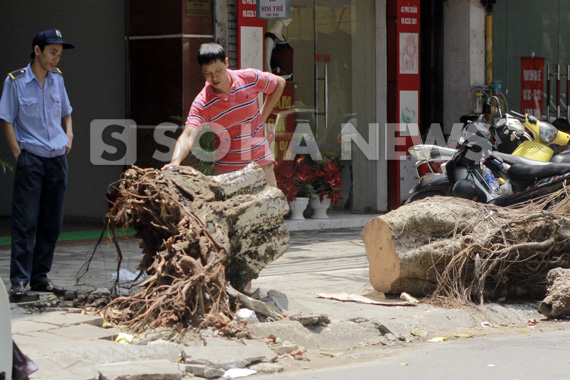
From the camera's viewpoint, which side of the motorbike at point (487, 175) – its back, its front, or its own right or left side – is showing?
left

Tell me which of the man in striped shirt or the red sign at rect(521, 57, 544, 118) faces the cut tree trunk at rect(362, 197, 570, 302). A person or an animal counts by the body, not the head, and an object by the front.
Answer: the red sign

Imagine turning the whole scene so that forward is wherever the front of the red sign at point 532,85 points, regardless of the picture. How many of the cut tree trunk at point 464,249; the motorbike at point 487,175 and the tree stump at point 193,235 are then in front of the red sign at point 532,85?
3

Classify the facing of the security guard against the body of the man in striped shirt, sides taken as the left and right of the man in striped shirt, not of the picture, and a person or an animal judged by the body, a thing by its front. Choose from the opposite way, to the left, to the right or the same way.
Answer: to the left

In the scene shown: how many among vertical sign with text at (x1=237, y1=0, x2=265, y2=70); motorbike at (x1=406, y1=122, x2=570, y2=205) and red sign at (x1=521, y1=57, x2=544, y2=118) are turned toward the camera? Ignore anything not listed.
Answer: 2

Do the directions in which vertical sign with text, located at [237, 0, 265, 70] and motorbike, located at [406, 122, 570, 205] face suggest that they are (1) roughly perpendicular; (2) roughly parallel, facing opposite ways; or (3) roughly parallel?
roughly perpendicular

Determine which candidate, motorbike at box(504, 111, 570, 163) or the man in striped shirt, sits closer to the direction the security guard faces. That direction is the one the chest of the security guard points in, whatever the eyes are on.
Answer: the man in striped shirt

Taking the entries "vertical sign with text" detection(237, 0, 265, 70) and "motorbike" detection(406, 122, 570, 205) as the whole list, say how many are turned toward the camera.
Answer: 1

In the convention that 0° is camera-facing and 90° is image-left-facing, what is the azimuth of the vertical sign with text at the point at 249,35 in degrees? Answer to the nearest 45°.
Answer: approximately 0°

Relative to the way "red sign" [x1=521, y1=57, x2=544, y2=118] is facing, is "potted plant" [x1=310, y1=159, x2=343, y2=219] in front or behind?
in front
